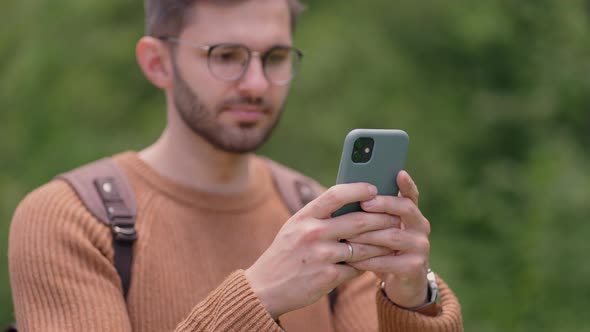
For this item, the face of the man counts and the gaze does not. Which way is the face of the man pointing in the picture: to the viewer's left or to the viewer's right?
to the viewer's right

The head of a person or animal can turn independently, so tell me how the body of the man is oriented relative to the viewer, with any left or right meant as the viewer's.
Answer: facing the viewer and to the right of the viewer
